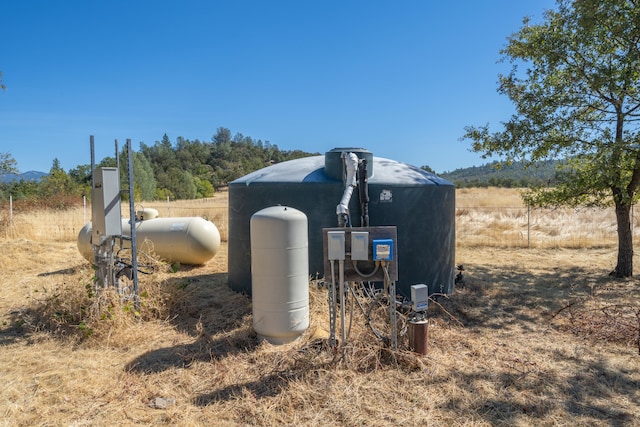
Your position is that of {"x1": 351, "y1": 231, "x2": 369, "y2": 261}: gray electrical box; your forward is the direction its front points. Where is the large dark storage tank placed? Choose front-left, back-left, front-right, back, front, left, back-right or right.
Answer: back

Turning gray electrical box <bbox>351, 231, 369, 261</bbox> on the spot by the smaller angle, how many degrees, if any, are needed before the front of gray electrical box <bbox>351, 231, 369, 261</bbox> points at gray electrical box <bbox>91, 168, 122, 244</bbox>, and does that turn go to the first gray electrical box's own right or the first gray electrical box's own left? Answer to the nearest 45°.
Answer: approximately 90° to the first gray electrical box's own right

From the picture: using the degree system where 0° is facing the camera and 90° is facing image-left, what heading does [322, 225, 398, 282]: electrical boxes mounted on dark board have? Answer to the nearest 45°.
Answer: approximately 0°

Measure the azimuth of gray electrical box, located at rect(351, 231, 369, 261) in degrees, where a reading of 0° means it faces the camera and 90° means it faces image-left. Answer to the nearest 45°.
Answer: approximately 0°

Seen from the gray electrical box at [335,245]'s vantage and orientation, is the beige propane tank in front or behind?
behind

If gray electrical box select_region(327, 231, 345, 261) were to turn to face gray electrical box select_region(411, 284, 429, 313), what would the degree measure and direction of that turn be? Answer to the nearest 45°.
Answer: approximately 90° to its left

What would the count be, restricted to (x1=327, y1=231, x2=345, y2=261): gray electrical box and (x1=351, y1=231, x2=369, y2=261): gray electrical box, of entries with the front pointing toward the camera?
2

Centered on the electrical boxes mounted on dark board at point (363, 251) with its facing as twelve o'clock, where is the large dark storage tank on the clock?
The large dark storage tank is roughly at 6 o'clock from the electrical boxes mounted on dark board.
